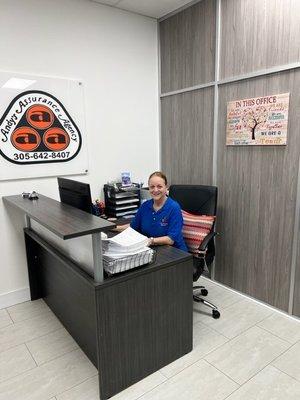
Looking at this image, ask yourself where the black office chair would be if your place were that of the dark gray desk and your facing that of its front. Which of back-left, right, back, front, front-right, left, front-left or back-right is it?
back

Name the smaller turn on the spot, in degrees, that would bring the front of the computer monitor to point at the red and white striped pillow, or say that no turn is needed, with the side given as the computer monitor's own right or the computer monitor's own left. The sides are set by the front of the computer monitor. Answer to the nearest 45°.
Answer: approximately 45° to the computer monitor's own right

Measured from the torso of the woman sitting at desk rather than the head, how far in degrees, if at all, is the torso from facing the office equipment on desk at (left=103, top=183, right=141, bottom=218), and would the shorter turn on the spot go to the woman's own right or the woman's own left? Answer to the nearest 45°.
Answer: approximately 90° to the woman's own right

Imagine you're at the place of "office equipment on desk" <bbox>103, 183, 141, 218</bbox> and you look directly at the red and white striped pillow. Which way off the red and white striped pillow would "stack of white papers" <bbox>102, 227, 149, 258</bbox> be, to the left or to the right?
right

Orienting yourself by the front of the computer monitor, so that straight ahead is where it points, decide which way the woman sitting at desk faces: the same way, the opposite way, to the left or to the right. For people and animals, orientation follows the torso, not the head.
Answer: the opposite way

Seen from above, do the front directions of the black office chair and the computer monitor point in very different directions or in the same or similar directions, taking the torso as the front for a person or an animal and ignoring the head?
very different directions

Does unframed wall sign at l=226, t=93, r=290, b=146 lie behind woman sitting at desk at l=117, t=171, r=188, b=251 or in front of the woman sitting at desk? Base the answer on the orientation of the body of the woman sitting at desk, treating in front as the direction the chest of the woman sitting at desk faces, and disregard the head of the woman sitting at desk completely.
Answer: behind

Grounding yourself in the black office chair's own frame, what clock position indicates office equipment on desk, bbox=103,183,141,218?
The office equipment on desk is roughly at 2 o'clock from the black office chair.

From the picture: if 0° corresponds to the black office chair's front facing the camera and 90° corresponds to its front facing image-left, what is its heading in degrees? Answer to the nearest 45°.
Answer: approximately 45°

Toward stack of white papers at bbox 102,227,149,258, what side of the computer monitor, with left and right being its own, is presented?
right

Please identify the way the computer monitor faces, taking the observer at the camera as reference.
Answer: facing away from the viewer and to the right of the viewer
